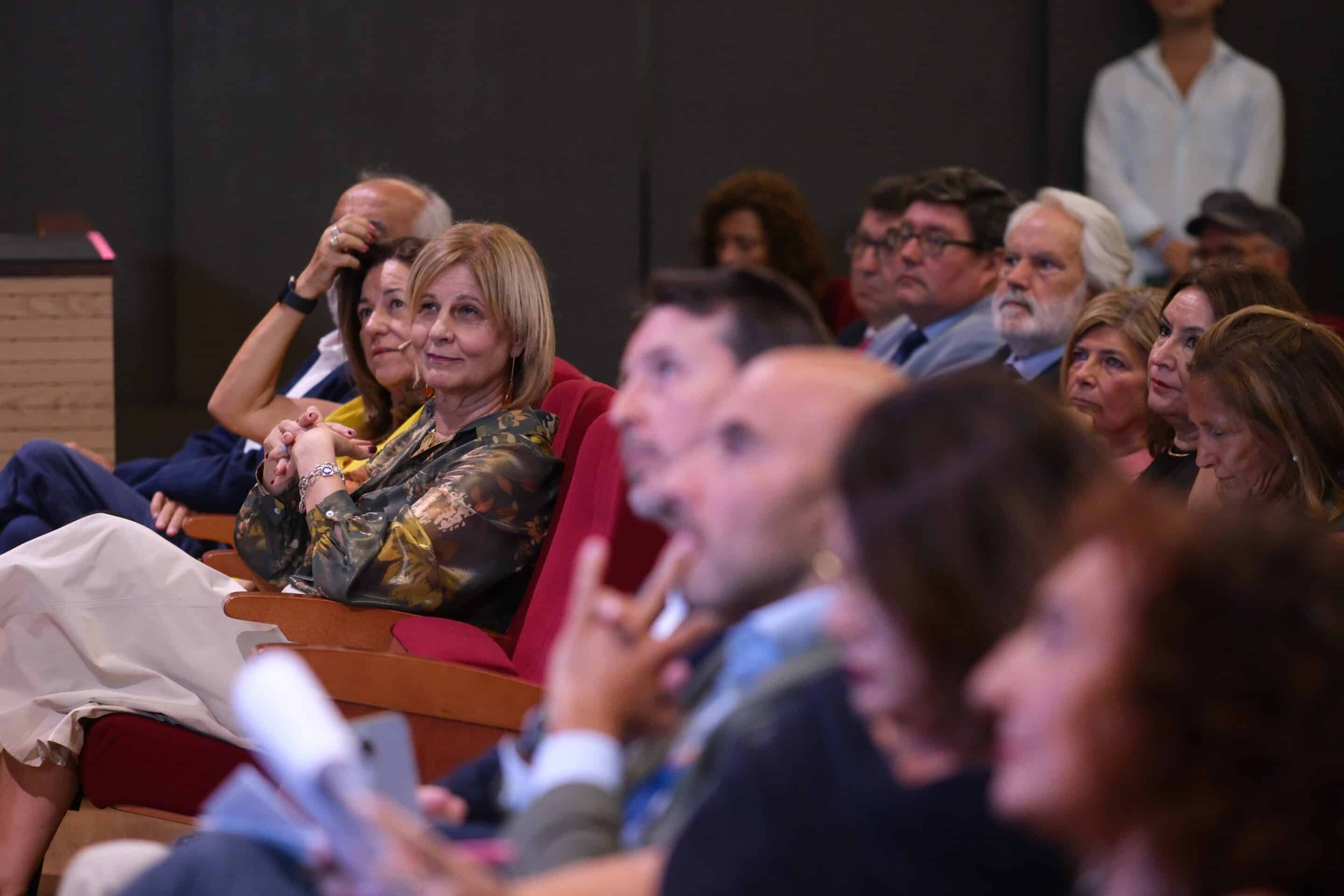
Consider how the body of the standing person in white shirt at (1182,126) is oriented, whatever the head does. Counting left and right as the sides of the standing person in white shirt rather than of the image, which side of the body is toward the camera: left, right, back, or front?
front

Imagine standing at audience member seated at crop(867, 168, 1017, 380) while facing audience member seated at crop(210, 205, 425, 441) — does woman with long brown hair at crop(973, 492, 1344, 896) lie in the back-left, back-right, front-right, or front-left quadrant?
front-left

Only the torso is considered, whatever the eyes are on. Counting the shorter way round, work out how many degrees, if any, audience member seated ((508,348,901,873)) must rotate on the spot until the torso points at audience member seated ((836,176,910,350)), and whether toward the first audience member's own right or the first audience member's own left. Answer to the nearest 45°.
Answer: approximately 90° to the first audience member's own right

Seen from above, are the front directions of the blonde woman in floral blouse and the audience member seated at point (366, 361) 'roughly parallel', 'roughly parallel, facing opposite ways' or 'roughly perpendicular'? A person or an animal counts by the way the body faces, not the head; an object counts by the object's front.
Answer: roughly parallel

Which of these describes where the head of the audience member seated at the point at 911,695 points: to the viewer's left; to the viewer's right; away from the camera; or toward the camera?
to the viewer's left

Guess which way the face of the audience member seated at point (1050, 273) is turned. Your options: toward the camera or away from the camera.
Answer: toward the camera

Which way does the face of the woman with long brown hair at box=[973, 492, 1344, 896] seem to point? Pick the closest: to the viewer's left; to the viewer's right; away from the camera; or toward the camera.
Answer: to the viewer's left

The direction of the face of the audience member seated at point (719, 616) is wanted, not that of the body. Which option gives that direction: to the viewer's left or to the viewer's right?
to the viewer's left

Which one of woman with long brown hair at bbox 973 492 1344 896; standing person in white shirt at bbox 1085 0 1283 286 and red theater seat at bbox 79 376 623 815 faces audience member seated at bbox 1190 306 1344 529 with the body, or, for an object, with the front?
the standing person in white shirt

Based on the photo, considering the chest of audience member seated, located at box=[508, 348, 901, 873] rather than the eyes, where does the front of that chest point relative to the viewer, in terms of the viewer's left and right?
facing to the left of the viewer

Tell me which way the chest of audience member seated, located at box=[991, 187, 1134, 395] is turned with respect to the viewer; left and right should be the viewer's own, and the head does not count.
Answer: facing the viewer and to the left of the viewer

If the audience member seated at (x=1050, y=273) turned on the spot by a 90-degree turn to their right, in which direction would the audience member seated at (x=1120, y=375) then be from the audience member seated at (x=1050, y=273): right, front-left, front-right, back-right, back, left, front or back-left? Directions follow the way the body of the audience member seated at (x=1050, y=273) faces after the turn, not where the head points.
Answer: back-left

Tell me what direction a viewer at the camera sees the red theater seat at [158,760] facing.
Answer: facing to the left of the viewer

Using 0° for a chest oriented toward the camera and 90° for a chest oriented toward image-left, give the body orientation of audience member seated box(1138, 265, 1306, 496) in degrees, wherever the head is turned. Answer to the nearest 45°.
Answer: approximately 45°

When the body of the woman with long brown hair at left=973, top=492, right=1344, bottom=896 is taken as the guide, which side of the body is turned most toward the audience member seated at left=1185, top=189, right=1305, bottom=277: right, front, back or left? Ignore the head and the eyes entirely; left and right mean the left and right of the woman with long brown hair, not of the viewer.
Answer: right
